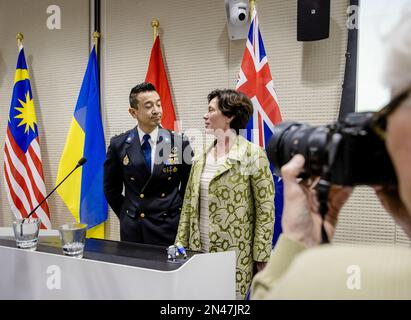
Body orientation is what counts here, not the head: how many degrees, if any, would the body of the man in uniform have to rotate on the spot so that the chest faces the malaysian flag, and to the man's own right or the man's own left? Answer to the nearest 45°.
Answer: approximately 135° to the man's own right

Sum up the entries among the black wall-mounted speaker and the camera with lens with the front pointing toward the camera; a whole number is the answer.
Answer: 1

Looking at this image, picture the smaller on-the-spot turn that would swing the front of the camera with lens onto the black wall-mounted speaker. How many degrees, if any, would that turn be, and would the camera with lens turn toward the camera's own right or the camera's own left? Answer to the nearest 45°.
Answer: approximately 45° to the camera's own right

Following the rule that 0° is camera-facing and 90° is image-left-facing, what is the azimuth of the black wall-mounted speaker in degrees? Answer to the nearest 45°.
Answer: approximately 0°

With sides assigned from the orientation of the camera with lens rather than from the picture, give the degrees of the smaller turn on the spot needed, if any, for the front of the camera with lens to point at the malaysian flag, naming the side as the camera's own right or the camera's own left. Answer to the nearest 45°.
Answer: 0° — it already faces it

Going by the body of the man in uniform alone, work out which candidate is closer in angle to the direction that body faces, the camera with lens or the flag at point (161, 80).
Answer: the camera with lens

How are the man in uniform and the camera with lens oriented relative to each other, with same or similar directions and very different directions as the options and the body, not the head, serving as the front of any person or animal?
very different directions

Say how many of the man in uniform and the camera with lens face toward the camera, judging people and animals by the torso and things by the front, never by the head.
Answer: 1

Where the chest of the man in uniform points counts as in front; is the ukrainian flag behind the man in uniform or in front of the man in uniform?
behind

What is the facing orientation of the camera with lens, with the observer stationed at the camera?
facing away from the viewer and to the left of the viewer
